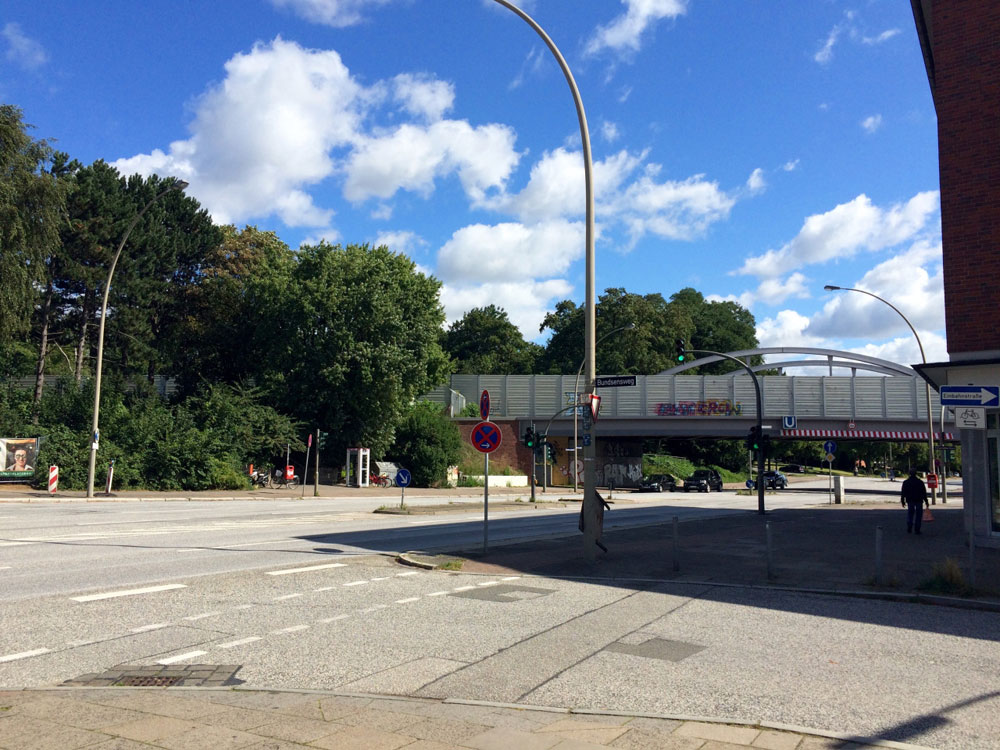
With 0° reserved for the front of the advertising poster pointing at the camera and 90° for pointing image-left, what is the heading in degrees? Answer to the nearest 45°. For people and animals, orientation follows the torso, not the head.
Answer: approximately 0°

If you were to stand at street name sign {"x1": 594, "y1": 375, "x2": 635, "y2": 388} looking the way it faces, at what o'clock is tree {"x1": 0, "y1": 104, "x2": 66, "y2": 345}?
The tree is roughly at 4 o'clock from the street name sign.

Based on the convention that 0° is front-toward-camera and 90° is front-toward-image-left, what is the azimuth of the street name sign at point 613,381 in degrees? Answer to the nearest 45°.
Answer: approximately 0°

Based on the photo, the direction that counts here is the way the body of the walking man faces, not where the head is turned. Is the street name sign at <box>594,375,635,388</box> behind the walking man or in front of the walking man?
behind

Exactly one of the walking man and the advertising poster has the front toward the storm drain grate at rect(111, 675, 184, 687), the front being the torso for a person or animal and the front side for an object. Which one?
the advertising poster
